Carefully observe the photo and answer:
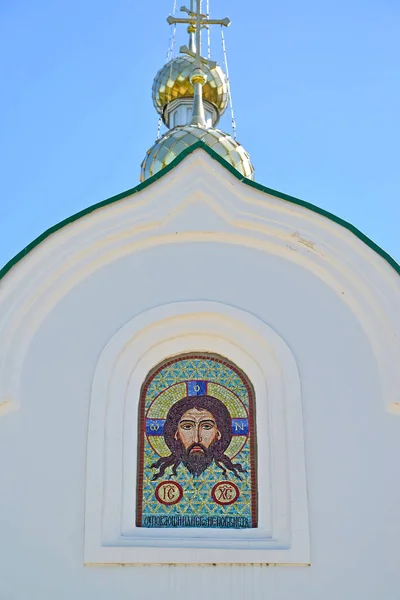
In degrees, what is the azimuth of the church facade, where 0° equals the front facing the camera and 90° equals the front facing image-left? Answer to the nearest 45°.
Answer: approximately 0°
